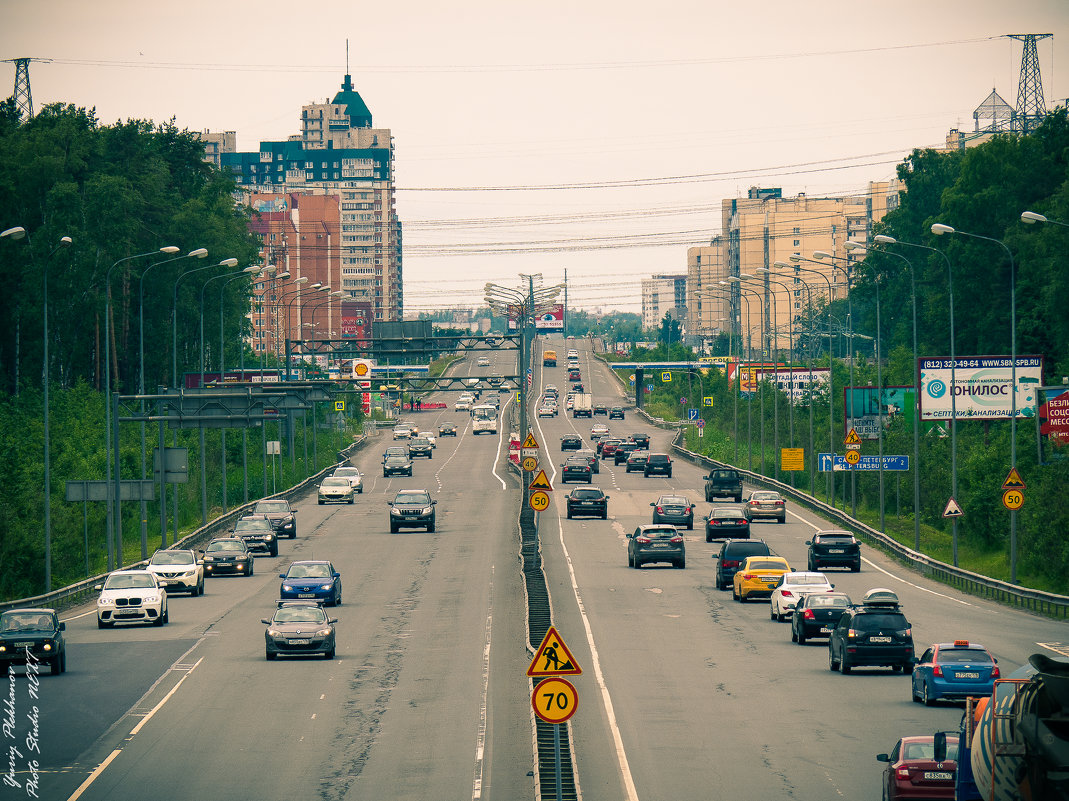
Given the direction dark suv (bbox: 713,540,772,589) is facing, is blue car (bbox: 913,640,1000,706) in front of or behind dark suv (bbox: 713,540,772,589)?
behind

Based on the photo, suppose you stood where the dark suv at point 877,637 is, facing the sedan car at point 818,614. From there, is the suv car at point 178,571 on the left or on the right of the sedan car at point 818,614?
left

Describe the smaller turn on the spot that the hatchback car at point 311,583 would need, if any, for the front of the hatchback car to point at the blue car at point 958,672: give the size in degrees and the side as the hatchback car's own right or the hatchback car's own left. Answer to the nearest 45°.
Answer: approximately 45° to the hatchback car's own left

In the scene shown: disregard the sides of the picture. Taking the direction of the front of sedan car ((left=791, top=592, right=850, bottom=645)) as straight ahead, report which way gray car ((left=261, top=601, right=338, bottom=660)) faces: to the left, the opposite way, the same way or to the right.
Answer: the opposite way

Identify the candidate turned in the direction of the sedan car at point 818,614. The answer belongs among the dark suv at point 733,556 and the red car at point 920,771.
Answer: the red car

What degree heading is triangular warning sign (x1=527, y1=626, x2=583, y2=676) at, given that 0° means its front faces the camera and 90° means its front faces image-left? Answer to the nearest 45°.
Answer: approximately 0°

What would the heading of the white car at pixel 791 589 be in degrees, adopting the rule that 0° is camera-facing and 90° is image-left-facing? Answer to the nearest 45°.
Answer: approximately 180°

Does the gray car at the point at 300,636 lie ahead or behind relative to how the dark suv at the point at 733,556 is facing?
behind

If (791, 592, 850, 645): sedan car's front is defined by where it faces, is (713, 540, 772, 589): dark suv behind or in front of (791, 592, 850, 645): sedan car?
in front

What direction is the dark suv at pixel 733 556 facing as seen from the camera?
away from the camera

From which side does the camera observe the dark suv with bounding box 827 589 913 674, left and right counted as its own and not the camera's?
back

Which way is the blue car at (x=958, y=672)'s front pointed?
away from the camera

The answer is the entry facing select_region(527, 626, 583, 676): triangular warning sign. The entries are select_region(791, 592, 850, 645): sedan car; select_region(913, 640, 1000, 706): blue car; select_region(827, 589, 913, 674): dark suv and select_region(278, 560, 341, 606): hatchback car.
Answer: select_region(278, 560, 341, 606): hatchback car

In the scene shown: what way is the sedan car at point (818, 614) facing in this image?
away from the camera
